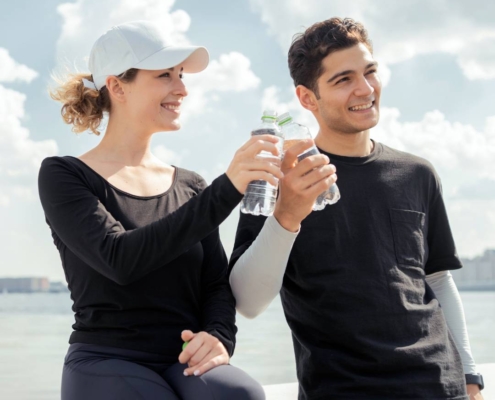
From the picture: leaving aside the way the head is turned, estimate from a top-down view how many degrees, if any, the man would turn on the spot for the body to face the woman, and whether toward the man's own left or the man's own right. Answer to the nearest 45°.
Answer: approximately 45° to the man's own right

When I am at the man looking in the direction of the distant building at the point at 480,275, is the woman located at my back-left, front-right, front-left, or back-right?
back-left

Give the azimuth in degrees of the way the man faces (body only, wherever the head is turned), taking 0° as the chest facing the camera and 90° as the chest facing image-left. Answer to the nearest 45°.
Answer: approximately 0°

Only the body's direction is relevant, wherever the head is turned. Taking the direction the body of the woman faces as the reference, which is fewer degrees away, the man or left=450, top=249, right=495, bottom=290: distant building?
the man

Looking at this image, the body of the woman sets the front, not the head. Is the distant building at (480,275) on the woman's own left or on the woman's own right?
on the woman's own left

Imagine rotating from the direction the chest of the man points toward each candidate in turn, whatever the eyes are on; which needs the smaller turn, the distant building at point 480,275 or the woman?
the woman

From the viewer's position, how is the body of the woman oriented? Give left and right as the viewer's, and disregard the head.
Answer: facing the viewer and to the right of the viewer

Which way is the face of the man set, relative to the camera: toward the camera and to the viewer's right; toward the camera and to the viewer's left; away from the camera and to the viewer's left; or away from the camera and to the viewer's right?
toward the camera and to the viewer's right

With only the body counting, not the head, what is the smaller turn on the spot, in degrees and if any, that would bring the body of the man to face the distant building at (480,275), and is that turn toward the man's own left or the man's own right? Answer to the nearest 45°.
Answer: approximately 180°

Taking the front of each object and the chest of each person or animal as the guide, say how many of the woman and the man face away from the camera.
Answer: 0
